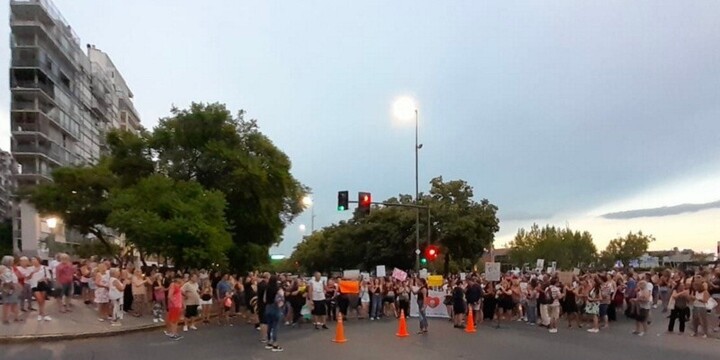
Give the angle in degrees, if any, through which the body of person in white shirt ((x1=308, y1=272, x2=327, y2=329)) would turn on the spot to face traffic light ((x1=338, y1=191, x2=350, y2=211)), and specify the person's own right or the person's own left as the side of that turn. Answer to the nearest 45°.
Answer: approximately 180°

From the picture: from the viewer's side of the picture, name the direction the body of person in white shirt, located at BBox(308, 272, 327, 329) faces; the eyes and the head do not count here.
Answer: toward the camera

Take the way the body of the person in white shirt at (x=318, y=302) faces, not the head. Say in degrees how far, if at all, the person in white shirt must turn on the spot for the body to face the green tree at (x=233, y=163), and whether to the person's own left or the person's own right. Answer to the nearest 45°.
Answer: approximately 180°
